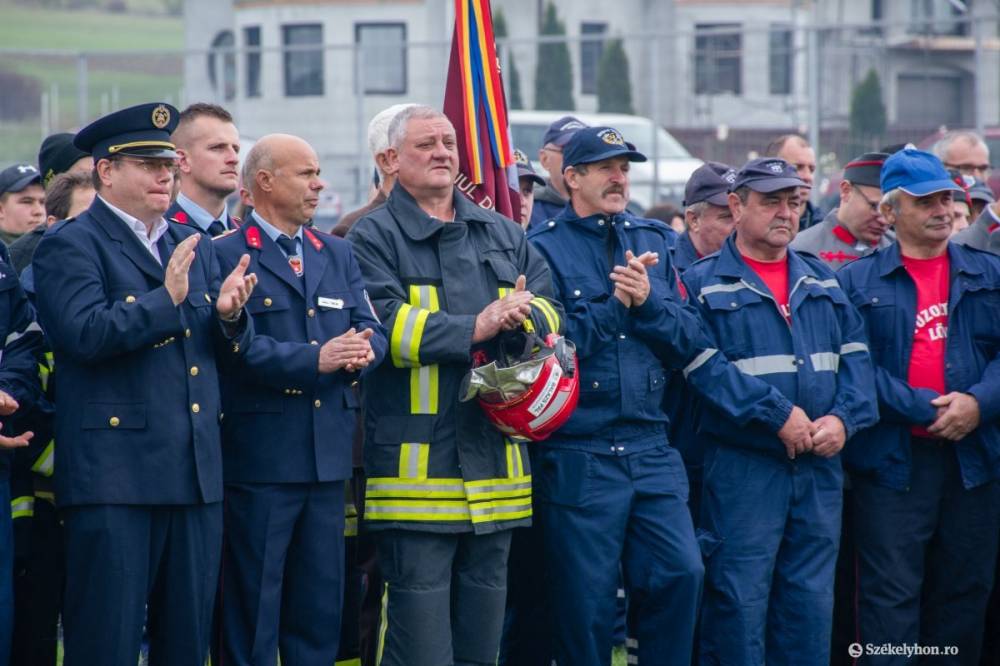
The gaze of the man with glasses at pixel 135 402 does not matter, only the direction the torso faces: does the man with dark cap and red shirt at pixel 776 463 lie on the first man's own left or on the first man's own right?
on the first man's own left

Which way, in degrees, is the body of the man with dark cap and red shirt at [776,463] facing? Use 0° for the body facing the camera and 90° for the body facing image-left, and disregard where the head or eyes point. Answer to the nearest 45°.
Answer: approximately 315°

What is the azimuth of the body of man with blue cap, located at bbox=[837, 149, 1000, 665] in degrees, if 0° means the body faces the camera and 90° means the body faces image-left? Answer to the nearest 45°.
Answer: approximately 315°

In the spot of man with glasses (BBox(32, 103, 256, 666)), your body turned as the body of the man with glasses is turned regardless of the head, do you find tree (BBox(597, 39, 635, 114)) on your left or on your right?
on your left

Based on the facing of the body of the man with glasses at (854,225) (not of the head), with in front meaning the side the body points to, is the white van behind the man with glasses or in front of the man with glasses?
behind

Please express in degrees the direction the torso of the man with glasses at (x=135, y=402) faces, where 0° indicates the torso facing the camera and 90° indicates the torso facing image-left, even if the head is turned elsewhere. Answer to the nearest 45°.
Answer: approximately 315°

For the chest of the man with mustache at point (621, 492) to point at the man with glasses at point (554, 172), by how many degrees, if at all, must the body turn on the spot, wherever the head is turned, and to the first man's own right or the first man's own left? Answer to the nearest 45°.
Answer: approximately 135° to the first man's own left

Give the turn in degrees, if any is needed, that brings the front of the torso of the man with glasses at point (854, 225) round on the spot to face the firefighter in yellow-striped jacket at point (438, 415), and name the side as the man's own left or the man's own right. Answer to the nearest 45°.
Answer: approximately 90° to the man's own right
